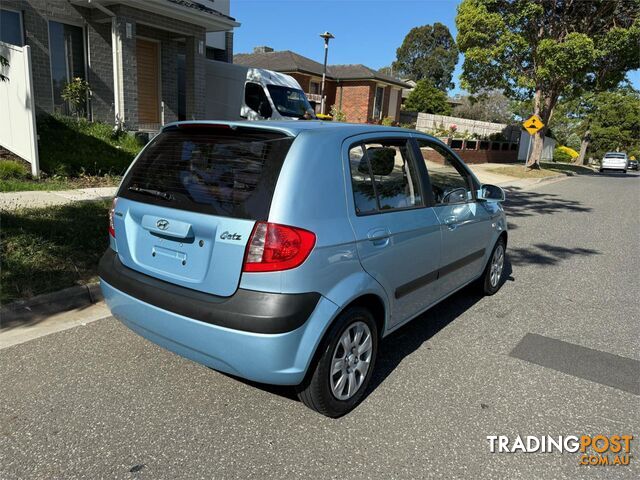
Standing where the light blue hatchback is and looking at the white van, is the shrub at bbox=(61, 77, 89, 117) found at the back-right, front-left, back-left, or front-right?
front-left

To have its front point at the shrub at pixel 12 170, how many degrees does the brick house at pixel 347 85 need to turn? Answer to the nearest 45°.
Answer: approximately 45° to its right

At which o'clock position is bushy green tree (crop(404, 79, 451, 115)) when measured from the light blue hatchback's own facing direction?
The bushy green tree is roughly at 11 o'clock from the light blue hatchback.

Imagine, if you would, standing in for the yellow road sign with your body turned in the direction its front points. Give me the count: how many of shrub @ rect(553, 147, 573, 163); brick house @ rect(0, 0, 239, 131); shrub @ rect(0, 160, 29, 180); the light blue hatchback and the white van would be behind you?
1

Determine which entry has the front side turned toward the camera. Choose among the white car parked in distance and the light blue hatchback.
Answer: the white car parked in distance

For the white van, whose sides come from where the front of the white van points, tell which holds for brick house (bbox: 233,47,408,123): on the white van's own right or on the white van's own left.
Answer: on the white van's own left

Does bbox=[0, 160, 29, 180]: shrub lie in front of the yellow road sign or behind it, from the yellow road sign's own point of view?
in front

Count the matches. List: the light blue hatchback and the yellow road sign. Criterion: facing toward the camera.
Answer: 1

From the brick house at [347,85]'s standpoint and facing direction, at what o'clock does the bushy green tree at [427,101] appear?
The bushy green tree is roughly at 9 o'clock from the brick house.

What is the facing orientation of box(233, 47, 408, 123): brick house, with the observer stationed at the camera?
facing the viewer and to the right of the viewer

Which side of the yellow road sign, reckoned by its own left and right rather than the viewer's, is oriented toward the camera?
front
